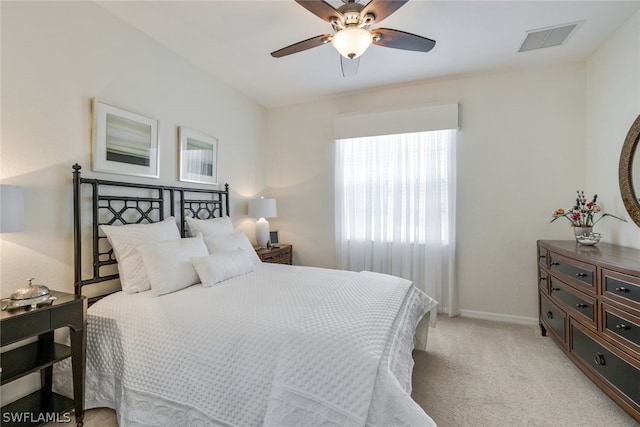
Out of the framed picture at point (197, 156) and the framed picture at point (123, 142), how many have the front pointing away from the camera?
0

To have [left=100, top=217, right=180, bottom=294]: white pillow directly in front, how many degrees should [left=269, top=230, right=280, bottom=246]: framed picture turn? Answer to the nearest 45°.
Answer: approximately 90° to its right

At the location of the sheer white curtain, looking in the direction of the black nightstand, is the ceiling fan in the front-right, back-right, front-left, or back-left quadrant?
front-left

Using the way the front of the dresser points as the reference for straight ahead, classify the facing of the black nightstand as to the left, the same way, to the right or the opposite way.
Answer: the opposite way

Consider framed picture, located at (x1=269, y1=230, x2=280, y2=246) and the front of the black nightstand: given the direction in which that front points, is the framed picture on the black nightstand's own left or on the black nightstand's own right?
on the black nightstand's own left

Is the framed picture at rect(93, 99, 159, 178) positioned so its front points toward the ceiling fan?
yes

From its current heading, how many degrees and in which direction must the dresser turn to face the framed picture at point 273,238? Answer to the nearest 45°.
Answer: approximately 45° to its right

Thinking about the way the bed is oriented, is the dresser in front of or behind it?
in front

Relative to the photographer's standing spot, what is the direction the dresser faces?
facing the viewer and to the left of the viewer

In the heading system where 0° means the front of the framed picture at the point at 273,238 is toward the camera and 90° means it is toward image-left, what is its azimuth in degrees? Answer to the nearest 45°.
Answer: approximately 315°

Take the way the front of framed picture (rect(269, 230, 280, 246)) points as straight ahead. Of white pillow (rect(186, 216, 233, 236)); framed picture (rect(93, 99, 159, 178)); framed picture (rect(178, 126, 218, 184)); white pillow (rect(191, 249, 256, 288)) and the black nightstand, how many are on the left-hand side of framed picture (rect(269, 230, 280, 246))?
0

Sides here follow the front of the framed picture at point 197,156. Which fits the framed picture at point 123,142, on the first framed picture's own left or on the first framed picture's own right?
on the first framed picture's own right

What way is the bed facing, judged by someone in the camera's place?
facing the viewer and to the right of the viewer

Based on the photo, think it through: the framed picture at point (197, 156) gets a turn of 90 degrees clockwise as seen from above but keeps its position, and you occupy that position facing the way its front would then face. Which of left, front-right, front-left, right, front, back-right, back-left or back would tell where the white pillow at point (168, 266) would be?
front-left

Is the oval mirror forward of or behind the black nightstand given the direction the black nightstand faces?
forward

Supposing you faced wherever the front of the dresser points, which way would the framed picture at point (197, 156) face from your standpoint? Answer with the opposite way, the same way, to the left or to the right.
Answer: the opposite way

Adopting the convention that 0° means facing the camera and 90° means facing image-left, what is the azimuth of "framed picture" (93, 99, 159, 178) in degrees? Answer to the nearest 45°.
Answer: approximately 315°
